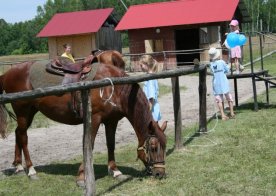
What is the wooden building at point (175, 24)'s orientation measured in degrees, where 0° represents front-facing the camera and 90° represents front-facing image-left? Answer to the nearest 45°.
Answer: approximately 0°

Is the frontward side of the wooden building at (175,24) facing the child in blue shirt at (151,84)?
yes

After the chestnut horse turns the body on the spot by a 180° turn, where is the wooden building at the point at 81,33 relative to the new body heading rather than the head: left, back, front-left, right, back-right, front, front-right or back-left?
right

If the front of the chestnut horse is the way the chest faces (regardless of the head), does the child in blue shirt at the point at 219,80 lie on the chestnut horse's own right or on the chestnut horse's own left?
on the chestnut horse's own left

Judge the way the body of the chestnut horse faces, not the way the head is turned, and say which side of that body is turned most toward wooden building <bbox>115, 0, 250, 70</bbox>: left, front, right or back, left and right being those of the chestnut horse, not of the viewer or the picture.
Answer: left

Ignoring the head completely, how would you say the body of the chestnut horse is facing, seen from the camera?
to the viewer's right

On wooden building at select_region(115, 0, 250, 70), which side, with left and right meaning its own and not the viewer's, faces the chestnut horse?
front

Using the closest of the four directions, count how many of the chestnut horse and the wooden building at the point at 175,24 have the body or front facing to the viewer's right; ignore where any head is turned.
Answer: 1

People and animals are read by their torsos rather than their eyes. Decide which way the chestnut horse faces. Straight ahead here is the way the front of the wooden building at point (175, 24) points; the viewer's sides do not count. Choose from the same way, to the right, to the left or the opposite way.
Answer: to the left

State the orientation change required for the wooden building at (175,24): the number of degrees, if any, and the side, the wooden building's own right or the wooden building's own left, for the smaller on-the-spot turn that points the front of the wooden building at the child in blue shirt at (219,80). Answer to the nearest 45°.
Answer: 0° — it already faces them
